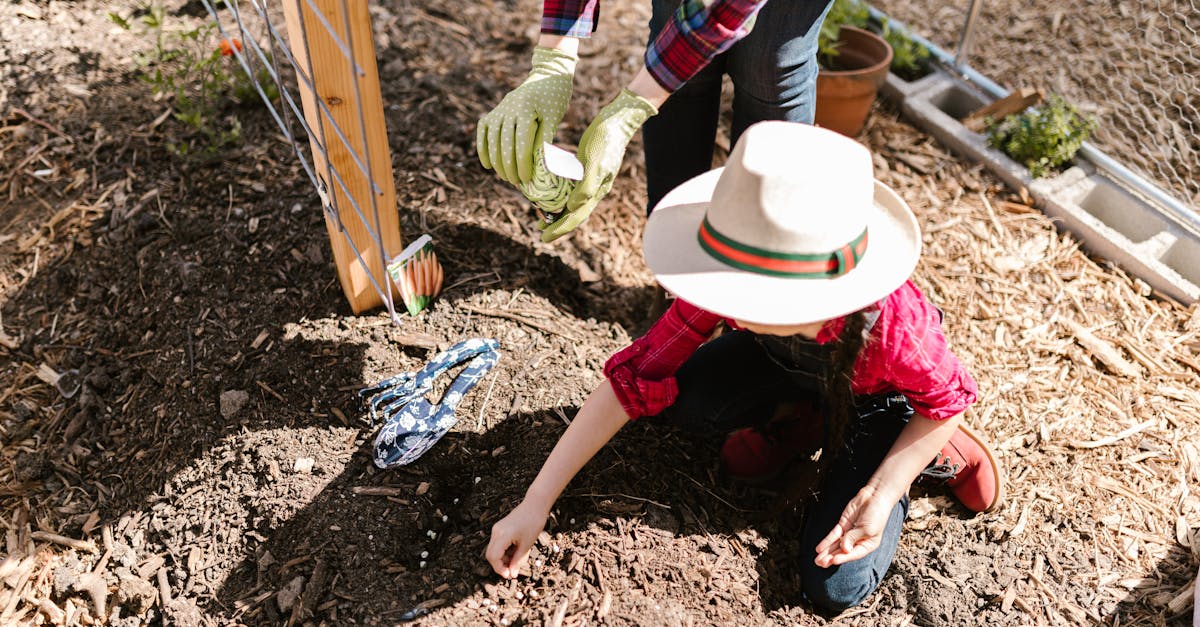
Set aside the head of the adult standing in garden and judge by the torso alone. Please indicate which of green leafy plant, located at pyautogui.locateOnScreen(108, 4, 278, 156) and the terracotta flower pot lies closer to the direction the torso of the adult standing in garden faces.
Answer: the green leafy plant

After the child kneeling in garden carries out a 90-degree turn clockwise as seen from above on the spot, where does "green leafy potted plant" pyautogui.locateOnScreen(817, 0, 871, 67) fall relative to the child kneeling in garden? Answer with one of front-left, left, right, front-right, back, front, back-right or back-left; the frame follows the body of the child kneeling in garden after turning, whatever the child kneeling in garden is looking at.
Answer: front-right

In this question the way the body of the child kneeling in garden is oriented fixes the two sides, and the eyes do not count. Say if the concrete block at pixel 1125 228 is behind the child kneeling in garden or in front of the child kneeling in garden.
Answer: behind

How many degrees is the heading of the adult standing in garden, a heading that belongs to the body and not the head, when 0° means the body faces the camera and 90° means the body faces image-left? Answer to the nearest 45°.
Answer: approximately 45°

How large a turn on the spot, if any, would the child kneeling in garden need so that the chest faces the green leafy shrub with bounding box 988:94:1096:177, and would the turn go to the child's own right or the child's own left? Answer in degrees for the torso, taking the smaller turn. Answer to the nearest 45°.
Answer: approximately 180°

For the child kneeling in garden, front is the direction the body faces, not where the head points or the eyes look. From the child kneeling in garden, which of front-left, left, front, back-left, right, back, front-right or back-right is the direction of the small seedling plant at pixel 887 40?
back-right

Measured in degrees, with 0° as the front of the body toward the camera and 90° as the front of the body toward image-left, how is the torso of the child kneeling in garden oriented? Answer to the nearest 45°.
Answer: approximately 45°

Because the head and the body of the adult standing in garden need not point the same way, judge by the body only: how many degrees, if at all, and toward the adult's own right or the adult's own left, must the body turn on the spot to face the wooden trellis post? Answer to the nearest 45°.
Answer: approximately 45° to the adult's own right
